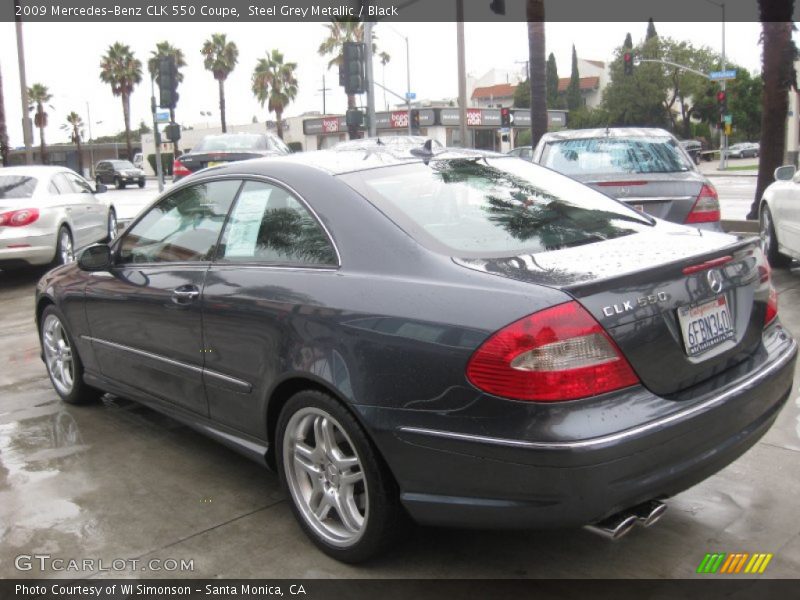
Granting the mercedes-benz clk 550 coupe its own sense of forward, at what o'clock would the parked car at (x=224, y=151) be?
The parked car is roughly at 1 o'clock from the mercedes-benz clk 550 coupe.

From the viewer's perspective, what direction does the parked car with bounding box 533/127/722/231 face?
away from the camera

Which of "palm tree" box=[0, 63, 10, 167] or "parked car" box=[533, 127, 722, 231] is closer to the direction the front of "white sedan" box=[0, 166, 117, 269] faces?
the palm tree

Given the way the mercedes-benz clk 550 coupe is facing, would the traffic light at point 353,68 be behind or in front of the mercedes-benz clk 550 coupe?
in front

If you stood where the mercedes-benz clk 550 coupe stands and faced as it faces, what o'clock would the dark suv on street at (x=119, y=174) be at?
The dark suv on street is roughly at 1 o'clock from the mercedes-benz clk 550 coupe.

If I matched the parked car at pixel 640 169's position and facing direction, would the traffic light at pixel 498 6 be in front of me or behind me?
in front

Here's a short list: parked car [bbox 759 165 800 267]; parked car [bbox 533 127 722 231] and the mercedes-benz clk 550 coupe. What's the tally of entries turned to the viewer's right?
0

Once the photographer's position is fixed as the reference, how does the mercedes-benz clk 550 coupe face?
facing away from the viewer and to the left of the viewer

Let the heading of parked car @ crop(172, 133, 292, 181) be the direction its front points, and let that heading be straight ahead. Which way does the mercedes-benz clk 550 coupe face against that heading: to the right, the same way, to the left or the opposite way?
to the left

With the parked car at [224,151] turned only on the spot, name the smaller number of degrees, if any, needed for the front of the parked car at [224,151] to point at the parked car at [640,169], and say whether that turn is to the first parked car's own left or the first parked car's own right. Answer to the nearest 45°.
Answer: approximately 135° to the first parked car's own right

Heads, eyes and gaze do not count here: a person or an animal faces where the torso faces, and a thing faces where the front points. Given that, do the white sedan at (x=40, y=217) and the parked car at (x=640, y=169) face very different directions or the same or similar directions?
same or similar directions

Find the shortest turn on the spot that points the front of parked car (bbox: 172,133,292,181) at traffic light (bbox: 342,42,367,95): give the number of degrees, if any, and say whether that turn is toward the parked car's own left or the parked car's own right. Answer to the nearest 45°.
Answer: approximately 90° to the parked car's own right

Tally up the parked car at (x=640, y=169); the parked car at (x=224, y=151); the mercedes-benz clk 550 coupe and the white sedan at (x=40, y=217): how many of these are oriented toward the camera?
0

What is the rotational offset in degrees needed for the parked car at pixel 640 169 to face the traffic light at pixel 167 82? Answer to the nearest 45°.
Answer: approximately 45° to its left
